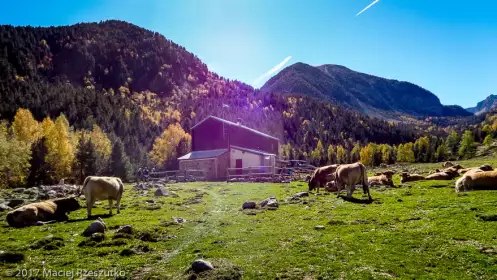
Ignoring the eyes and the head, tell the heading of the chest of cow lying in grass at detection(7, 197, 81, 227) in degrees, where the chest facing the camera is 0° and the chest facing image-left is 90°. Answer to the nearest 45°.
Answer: approximately 270°

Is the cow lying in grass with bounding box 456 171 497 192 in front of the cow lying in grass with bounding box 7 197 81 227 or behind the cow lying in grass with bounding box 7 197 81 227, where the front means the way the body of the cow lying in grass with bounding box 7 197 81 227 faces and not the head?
in front

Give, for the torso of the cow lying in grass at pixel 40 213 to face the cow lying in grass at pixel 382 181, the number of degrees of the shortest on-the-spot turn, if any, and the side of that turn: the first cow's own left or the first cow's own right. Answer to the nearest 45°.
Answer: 0° — it already faces it

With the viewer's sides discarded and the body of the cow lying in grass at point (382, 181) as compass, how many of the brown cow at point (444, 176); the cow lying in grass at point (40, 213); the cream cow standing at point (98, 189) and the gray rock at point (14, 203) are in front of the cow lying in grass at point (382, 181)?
1

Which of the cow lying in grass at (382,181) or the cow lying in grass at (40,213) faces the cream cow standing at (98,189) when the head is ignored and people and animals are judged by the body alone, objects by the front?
the cow lying in grass at (40,213)

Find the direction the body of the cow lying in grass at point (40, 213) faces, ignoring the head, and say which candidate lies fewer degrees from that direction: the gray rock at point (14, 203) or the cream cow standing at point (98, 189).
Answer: the cream cow standing

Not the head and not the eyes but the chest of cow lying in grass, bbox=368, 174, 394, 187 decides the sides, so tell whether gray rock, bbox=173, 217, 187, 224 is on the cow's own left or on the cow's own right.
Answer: on the cow's own right

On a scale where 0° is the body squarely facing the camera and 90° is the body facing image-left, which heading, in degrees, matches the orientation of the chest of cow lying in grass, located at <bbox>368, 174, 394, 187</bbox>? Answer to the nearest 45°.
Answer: approximately 270°

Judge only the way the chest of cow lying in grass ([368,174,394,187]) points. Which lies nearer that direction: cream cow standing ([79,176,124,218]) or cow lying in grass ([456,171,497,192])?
the cow lying in grass

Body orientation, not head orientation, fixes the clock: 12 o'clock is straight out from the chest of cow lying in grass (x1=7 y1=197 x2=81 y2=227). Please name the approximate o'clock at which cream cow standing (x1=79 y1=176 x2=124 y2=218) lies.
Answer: The cream cow standing is roughly at 12 o'clock from the cow lying in grass.

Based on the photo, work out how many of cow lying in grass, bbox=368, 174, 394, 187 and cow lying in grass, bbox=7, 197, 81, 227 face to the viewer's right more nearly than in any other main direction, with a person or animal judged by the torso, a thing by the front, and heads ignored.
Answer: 2

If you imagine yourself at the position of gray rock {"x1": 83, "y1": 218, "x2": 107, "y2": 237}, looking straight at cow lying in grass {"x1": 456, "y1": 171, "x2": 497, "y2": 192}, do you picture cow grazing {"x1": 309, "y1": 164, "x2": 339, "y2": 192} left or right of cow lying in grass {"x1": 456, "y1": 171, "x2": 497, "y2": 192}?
left

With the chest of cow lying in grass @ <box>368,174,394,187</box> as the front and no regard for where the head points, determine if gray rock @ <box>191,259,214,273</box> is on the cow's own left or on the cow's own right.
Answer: on the cow's own right

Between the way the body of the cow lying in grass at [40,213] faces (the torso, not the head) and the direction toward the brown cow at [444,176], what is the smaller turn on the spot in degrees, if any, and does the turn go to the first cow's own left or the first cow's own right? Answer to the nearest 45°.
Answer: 0° — it already faces it
